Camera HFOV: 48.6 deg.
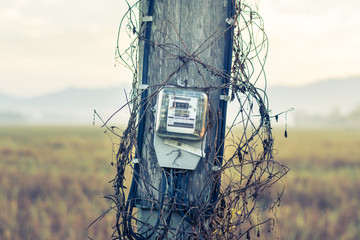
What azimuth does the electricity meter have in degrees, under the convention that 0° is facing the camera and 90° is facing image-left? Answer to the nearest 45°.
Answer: approximately 0°
